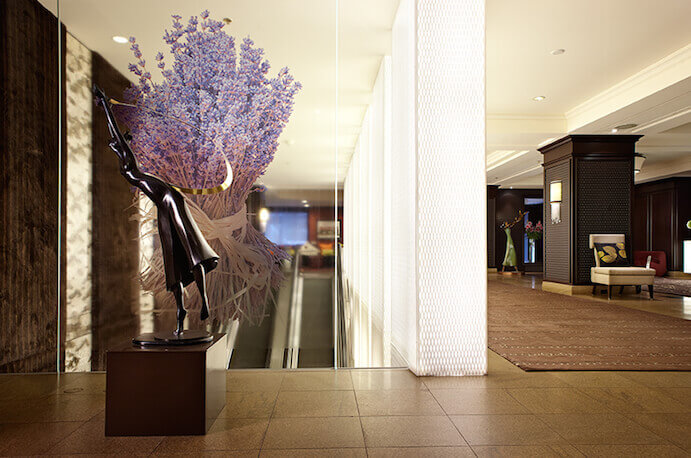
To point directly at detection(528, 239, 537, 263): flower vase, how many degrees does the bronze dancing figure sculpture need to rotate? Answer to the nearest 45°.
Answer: approximately 135° to its right

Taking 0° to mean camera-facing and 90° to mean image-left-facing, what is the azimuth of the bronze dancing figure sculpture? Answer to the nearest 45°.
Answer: approximately 90°

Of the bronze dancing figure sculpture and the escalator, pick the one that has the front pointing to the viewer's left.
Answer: the bronze dancing figure sculpture

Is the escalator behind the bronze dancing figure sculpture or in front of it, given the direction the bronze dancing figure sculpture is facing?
behind

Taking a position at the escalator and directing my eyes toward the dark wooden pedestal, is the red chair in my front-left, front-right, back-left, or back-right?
back-left
